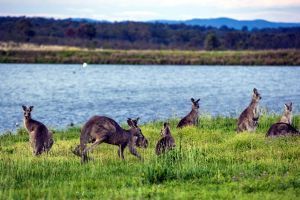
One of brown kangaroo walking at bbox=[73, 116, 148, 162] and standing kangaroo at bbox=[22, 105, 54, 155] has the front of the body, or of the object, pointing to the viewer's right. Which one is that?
the brown kangaroo walking

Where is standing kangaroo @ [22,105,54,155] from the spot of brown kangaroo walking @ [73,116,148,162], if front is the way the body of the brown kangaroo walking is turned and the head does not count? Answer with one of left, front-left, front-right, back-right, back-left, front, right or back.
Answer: back-left

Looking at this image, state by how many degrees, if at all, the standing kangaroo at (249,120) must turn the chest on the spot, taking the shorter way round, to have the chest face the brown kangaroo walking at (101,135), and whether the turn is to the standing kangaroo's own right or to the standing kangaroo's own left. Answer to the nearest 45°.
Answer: approximately 135° to the standing kangaroo's own right

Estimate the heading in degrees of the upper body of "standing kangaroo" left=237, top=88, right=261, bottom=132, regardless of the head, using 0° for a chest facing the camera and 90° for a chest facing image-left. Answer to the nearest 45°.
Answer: approximately 270°

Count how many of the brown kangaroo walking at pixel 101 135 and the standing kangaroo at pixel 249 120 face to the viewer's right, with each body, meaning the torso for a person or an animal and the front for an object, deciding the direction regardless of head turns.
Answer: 2

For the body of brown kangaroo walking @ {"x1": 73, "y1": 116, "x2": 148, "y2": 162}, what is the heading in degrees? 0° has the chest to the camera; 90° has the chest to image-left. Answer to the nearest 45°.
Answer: approximately 270°

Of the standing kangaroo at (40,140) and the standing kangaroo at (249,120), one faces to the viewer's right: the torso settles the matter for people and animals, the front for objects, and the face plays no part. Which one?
the standing kangaroo at (249,120)
